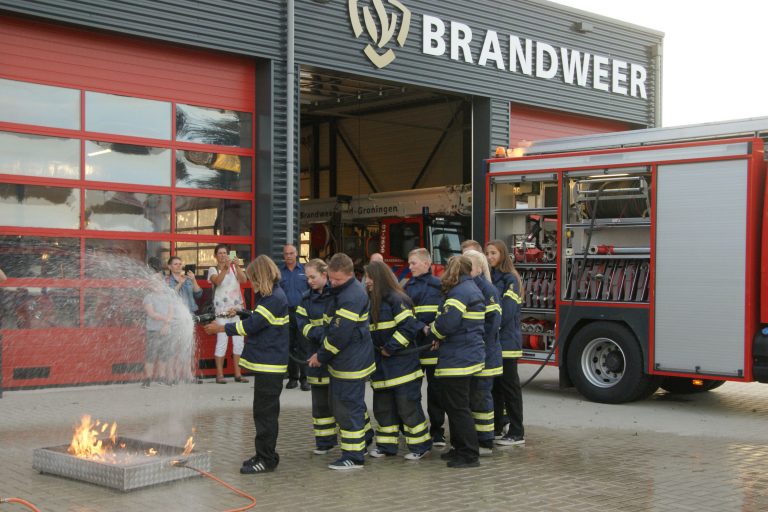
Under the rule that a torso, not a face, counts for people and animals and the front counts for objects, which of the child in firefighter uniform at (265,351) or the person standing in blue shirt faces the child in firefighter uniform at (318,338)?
the person standing in blue shirt

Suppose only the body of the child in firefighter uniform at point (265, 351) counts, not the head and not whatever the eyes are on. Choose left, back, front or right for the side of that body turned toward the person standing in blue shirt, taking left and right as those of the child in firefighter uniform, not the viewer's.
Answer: right

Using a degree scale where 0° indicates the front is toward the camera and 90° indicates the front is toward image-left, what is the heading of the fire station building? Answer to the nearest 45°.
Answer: approximately 315°

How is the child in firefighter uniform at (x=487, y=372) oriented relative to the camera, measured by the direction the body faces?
to the viewer's left

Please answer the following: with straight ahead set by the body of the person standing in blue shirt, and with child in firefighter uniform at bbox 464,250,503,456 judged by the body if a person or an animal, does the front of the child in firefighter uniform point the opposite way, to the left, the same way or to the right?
to the right

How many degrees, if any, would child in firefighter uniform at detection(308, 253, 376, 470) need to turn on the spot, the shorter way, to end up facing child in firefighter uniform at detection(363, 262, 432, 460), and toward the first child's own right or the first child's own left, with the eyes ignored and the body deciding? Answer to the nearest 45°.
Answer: approximately 135° to the first child's own right

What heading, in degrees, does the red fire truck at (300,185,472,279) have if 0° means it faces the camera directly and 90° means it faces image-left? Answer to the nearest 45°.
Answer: approximately 315°

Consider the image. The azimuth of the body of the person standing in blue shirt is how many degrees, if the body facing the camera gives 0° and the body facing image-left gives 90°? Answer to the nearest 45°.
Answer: approximately 0°

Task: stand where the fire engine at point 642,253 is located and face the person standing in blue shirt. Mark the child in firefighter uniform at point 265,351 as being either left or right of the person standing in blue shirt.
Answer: left

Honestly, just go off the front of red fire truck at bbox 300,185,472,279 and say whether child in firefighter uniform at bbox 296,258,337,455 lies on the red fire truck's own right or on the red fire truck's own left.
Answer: on the red fire truck's own right

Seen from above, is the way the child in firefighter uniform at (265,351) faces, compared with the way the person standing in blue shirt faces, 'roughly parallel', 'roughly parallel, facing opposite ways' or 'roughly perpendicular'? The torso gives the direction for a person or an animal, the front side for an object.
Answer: roughly perpendicular

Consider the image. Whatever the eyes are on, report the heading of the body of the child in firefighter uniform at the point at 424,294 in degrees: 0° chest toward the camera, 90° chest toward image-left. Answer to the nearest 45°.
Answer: approximately 45°

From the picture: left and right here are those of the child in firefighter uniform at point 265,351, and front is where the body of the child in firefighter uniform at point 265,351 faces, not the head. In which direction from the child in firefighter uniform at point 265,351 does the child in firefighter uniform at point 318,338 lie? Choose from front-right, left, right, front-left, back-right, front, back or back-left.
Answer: back-right

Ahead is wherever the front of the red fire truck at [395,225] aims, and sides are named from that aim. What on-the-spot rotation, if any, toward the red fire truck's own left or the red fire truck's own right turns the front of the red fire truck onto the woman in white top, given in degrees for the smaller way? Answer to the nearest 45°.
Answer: approximately 45° to the red fire truck's own right

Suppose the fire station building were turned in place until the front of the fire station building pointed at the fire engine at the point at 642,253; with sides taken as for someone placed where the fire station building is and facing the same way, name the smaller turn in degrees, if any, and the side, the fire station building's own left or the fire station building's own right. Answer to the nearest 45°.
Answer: approximately 45° to the fire station building's own left
